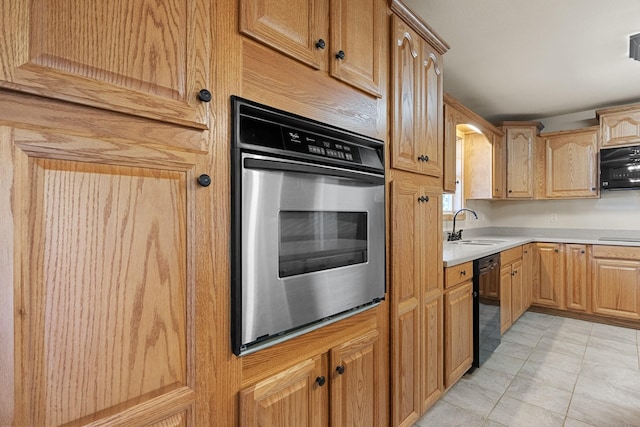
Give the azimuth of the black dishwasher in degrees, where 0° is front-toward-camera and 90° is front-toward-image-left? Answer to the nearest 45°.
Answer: approximately 270°

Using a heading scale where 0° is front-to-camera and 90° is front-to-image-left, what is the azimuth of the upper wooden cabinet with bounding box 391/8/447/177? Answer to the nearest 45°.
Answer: approximately 315°

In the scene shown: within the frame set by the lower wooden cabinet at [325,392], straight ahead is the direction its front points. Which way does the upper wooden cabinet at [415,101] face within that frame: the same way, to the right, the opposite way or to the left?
the same way

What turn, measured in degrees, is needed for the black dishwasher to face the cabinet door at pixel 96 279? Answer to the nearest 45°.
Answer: approximately 90° to its right

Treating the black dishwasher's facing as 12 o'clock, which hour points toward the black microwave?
The black microwave is roughly at 10 o'clock from the black dishwasher.

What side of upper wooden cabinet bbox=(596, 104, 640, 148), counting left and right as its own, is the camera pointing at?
front

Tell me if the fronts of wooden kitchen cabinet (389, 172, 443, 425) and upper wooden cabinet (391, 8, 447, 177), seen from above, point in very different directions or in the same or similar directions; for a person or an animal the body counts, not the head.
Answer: same or similar directions

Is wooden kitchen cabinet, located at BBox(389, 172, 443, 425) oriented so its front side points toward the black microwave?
no

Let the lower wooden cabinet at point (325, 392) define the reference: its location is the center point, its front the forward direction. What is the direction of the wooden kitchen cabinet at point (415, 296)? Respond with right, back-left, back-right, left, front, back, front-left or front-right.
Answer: left
